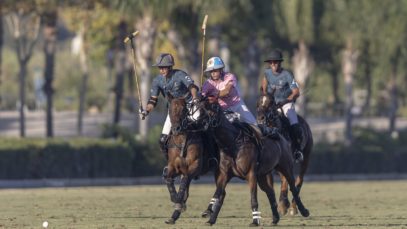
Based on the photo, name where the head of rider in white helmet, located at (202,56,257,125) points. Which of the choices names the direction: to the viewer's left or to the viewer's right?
to the viewer's left

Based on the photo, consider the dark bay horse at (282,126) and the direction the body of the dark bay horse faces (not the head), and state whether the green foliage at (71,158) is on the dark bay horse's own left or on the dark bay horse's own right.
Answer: on the dark bay horse's own right

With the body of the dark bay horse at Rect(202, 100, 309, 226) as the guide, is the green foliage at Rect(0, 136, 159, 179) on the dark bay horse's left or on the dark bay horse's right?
on the dark bay horse's right

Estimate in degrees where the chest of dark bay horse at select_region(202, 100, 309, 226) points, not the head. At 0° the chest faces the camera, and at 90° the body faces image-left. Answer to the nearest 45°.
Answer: approximately 45°

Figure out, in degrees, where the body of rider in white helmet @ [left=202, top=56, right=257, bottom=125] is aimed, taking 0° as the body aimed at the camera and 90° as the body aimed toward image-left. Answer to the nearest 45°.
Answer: approximately 45°

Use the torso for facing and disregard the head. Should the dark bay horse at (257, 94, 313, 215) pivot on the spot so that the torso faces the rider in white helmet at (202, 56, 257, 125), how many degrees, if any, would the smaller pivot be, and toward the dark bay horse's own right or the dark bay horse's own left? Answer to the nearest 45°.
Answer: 0° — it already faces them
